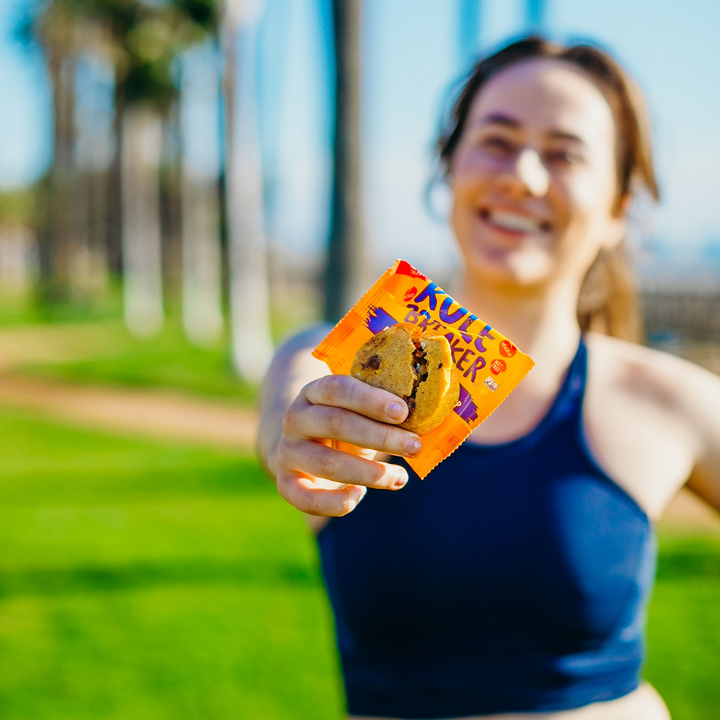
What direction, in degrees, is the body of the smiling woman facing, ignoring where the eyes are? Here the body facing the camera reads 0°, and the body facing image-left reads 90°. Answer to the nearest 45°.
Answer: approximately 0°

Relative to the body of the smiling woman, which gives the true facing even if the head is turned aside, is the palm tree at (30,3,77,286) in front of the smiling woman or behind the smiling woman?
behind
